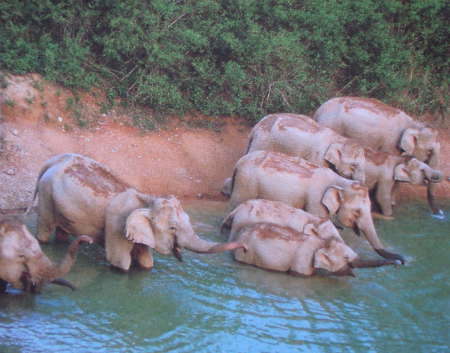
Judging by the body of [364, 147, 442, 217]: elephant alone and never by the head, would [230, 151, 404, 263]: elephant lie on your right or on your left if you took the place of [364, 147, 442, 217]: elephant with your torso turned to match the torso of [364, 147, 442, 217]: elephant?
on your right

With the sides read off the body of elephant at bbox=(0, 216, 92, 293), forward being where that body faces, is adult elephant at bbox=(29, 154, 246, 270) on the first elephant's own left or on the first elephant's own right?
on the first elephant's own left

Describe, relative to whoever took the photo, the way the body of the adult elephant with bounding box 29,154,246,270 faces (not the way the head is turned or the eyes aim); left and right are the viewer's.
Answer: facing the viewer and to the right of the viewer

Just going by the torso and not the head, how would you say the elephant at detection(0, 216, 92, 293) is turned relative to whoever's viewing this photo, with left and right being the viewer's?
facing to the right of the viewer

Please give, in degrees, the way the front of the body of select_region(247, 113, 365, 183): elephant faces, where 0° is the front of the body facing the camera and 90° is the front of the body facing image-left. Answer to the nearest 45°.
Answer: approximately 270°

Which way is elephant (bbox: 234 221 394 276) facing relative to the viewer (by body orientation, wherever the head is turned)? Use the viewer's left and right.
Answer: facing to the right of the viewer

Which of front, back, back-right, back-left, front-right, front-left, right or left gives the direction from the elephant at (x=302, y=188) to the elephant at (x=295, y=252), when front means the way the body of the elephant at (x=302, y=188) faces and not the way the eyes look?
right

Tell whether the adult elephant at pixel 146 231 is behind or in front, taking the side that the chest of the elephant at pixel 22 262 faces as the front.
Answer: in front

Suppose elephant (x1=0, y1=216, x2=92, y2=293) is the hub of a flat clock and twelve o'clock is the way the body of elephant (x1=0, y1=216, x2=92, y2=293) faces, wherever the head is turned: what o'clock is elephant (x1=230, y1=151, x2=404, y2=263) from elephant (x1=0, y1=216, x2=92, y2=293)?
elephant (x1=230, y1=151, x2=404, y2=263) is roughly at 11 o'clock from elephant (x1=0, y1=216, x2=92, y2=293).

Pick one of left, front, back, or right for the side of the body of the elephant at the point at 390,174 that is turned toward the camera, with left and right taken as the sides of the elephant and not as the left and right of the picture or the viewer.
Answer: right

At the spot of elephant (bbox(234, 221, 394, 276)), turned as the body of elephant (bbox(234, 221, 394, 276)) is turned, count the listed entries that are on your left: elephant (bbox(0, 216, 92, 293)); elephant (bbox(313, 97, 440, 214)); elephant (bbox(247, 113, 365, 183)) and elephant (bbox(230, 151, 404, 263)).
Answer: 3

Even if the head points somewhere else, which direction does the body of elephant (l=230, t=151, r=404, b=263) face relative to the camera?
to the viewer's right

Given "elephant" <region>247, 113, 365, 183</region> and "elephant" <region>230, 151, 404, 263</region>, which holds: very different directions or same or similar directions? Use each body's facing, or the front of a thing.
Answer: same or similar directions
